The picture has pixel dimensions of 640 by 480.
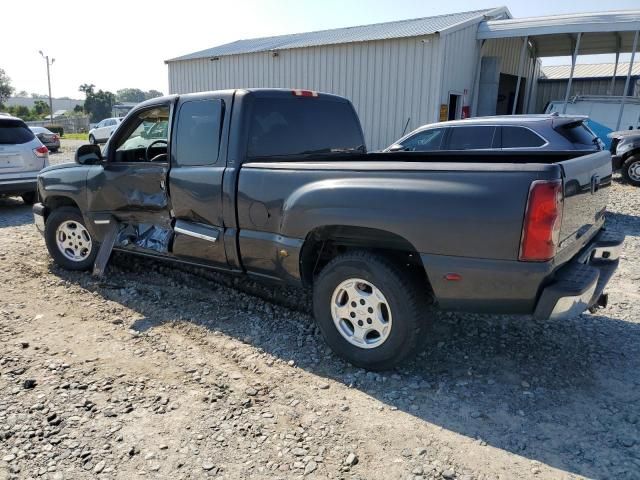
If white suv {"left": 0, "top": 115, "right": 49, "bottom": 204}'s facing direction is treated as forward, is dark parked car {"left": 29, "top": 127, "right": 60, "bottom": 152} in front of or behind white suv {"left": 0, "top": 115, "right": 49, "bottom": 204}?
in front

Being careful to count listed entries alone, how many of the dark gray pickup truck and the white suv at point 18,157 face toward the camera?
0

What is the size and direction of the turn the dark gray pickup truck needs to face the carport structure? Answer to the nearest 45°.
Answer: approximately 90° to its right

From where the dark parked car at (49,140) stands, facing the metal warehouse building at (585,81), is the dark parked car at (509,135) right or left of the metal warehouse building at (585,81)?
right

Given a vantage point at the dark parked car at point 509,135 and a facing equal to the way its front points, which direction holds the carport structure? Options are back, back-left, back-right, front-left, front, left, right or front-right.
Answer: front-right

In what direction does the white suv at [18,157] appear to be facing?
away from the camera

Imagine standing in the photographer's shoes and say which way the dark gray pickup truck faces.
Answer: facing away from the viewer and to the left of the viewer

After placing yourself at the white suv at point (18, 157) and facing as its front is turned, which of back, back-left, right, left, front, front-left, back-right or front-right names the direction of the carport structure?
right

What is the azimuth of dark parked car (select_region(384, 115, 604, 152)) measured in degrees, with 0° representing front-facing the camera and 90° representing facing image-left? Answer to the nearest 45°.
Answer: approximately 135°
